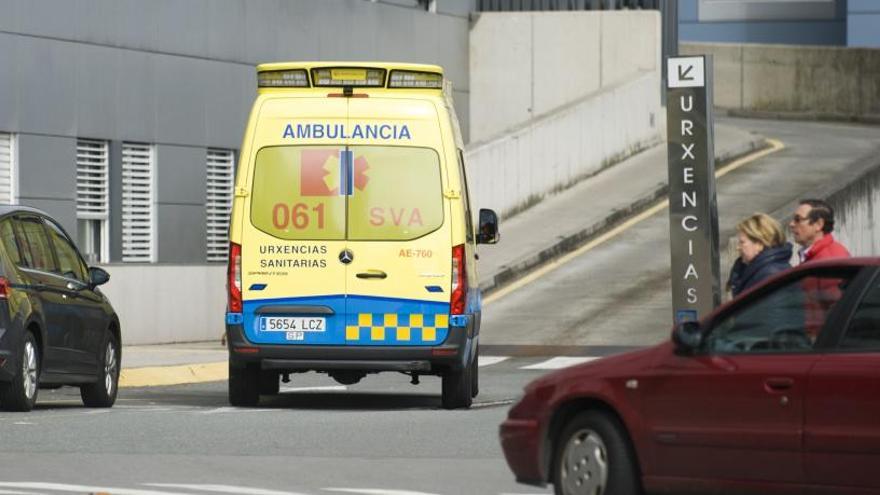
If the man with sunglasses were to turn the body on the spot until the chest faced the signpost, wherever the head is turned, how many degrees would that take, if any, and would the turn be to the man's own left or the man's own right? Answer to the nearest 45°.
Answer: approximately 90° to the man's own right

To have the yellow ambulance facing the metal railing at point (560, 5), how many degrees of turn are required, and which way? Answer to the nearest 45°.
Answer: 0° — it already faces it

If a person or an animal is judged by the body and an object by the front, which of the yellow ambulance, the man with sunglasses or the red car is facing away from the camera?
the yellow ambulance

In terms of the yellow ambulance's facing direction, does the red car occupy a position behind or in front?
behind

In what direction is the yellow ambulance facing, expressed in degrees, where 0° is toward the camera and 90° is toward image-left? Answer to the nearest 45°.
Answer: approximately 180°

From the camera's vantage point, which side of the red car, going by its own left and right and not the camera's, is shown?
left

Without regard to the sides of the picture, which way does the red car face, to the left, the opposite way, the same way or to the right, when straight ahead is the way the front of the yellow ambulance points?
to the left

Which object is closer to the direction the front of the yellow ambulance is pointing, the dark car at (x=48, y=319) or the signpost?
the signpost
